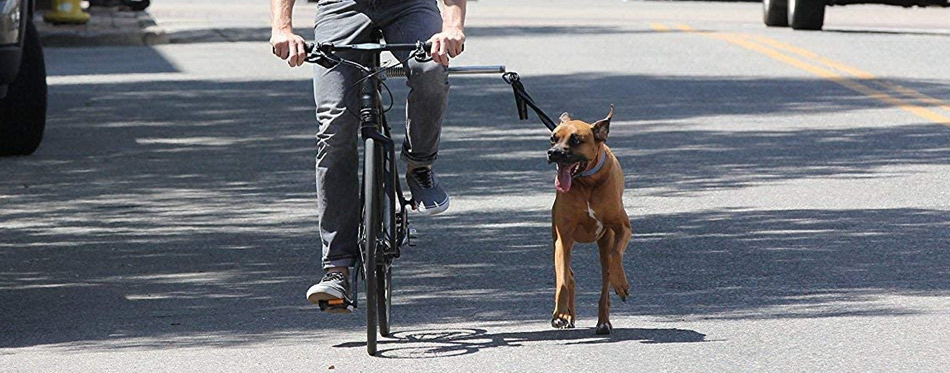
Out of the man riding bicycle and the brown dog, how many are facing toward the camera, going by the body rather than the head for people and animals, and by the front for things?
2

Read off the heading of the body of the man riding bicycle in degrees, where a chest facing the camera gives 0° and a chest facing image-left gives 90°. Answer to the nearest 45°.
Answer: approximately 0°

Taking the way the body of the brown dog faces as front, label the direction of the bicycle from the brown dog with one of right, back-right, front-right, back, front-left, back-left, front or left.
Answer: right

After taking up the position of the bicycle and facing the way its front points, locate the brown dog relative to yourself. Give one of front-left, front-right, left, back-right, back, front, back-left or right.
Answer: left

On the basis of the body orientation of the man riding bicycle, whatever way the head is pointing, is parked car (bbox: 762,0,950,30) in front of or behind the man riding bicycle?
behind

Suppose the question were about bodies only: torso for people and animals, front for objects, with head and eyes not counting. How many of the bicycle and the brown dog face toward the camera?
2

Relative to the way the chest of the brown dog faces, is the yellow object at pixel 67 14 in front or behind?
behind
